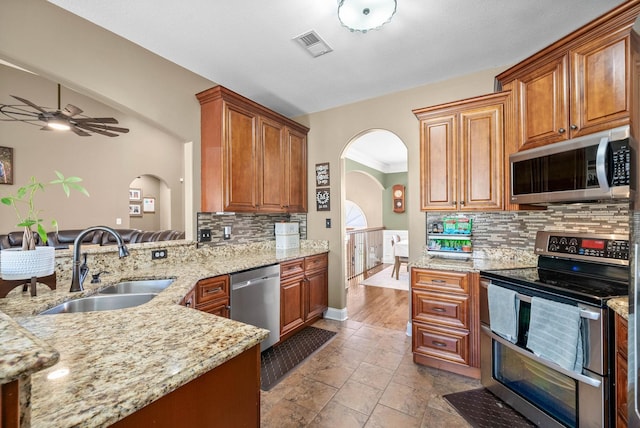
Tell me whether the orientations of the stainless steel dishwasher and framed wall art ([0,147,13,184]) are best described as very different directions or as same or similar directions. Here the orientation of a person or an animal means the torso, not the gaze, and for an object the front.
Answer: same or similar directions

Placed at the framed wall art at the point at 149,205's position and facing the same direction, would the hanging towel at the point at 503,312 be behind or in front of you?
in front

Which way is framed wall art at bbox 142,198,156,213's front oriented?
toward the camera

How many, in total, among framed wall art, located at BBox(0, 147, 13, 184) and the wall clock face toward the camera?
2

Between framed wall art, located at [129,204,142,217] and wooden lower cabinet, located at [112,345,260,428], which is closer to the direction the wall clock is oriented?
the wooden lower cabinet

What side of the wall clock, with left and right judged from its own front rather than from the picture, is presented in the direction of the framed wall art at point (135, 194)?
right

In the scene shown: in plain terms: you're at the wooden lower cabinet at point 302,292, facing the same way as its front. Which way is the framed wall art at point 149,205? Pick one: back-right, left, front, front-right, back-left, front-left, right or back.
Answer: back

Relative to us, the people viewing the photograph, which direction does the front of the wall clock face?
facing the viewer

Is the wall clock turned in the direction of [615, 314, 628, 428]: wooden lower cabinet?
yes

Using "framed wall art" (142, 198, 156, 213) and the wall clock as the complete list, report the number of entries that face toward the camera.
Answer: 2

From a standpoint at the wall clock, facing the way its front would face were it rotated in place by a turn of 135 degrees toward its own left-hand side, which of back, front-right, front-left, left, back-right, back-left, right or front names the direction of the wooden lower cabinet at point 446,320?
back-right

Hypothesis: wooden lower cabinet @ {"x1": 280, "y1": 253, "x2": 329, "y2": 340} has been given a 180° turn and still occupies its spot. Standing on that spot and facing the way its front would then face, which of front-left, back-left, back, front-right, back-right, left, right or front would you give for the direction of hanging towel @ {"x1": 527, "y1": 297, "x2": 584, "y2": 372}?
back

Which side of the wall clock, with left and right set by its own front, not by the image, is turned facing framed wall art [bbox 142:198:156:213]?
right

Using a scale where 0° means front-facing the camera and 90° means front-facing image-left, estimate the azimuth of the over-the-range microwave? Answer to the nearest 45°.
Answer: approximately 45°
